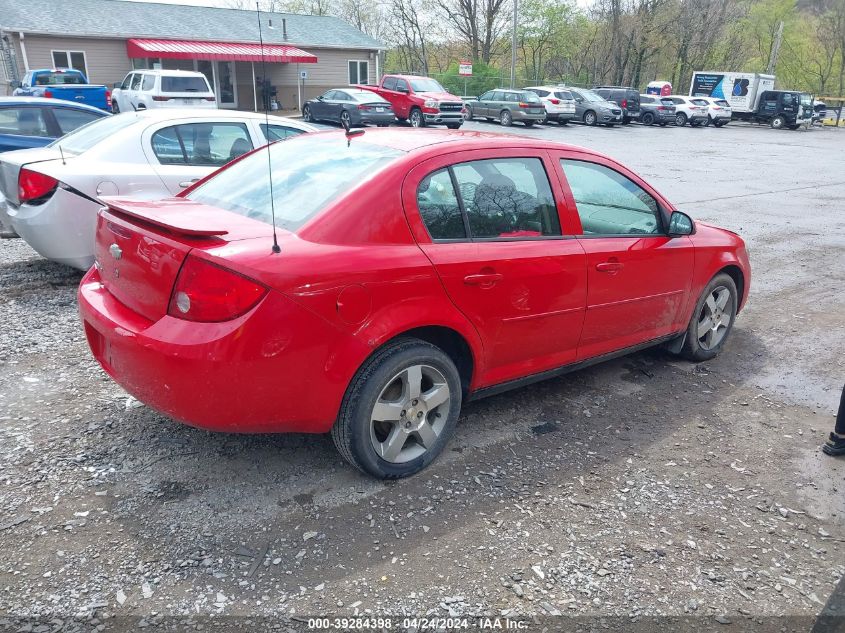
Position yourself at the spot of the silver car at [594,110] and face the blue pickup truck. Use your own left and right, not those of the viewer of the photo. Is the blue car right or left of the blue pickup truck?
left

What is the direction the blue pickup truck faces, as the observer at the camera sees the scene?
facing away from the viewer and to the left of the viewer

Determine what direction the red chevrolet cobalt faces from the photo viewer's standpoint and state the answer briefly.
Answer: facing away from the viewer and to the right of the viewer

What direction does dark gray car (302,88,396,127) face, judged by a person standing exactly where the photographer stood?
facing away from the viewer and to the left of the viewer

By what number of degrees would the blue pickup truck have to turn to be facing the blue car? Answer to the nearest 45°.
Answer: approximately 135° to its left

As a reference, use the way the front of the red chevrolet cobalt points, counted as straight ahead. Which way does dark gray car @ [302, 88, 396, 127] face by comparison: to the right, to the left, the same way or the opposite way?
to the left

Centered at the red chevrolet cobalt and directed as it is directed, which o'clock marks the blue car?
The blue car is roughly at 9 o'clock from the red chevrolet cobalt.

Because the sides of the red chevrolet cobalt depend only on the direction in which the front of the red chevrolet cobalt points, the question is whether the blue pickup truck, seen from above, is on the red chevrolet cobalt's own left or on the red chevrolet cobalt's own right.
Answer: on the red chevrolet cobalt's own left
